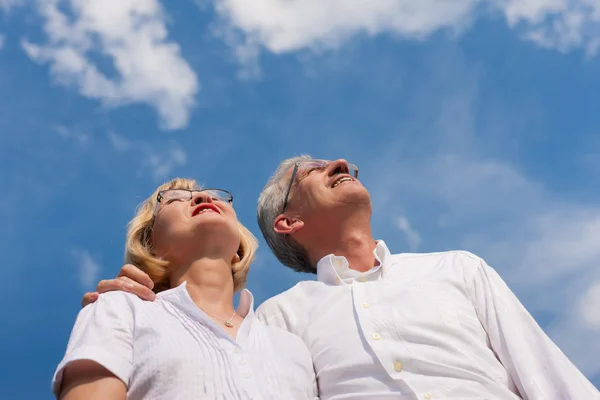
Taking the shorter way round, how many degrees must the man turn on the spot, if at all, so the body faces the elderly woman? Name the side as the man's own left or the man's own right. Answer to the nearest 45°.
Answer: approximately 45° to the man's own right

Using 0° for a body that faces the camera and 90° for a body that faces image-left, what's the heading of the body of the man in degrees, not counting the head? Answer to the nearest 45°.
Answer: approximately 0°

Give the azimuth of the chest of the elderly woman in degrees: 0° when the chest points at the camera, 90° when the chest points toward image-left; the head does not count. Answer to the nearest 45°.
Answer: approximately 315°
